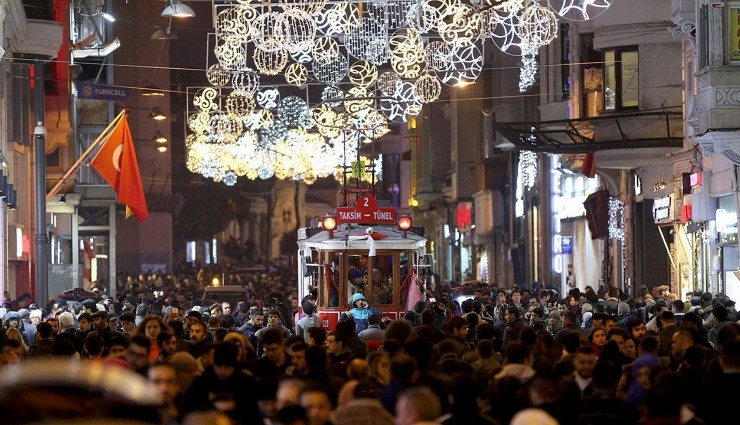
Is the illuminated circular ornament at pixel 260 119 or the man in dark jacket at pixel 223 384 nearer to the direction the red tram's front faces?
the man in dark jacket

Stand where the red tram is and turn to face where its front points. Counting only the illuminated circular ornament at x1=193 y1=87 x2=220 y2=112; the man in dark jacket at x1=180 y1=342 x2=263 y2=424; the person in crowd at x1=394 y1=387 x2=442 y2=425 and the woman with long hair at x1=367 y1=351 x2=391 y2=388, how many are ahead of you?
3

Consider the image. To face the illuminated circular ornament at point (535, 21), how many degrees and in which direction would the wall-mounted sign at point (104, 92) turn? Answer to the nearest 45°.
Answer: approximately 45° to its left

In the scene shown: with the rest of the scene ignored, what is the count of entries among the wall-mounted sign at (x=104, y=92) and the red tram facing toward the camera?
2

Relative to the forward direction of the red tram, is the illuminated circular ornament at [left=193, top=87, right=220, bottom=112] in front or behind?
behind

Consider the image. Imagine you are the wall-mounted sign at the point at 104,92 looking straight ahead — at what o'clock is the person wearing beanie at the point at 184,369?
The person wearing beanie is roughly at 12 o'clock from the wall-mounted sign.

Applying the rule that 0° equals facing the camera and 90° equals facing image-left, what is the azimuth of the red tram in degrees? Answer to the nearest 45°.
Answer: approximately 0°

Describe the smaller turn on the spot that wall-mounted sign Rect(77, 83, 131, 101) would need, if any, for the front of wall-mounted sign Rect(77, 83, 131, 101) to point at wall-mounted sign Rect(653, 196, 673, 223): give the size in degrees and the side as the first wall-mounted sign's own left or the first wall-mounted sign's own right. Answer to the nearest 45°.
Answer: approximately 90° to the first wall-mounted sign's own left

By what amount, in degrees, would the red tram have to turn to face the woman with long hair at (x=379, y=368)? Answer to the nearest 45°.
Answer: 0° — it already faces them

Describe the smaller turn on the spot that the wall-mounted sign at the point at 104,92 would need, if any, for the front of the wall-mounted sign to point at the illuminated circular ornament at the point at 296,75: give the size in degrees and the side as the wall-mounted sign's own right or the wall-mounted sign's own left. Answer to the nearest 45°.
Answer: approximately 45° to the wall-mounted sign's own left
